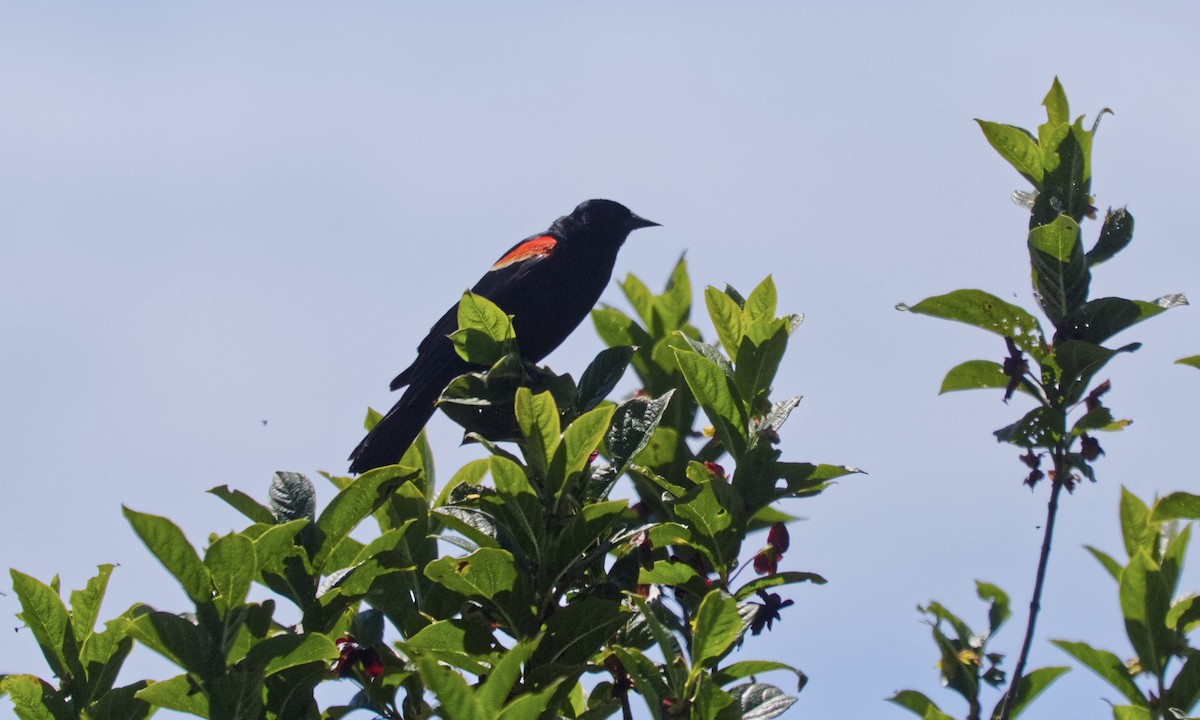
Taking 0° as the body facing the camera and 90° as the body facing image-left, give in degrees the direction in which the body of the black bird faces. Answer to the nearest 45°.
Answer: approximately 270°
